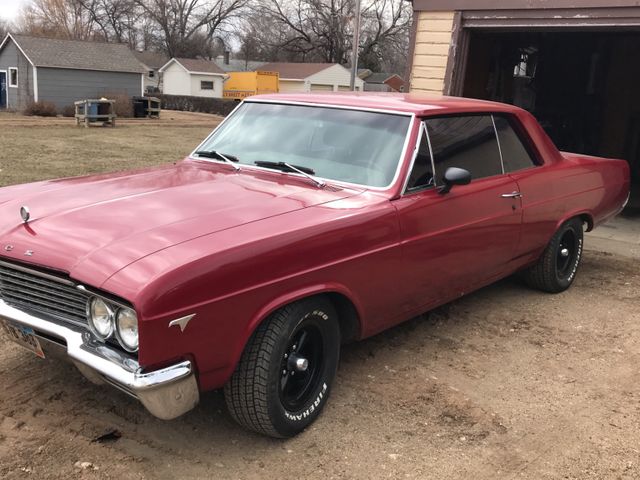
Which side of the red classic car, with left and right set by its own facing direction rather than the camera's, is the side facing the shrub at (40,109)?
right

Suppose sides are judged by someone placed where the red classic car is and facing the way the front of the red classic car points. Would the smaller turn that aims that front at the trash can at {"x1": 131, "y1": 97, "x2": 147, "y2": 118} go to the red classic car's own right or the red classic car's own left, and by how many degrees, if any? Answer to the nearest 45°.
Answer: approximately 135° to the red classic car's own right

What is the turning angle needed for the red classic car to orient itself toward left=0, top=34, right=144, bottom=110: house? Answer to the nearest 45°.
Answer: approximately 90° to its right

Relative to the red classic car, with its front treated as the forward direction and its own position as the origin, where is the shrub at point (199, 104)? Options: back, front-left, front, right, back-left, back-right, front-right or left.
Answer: back-right

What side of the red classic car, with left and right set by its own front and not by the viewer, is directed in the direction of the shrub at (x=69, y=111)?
right

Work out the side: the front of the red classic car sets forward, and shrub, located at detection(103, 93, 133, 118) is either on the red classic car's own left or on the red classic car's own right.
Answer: on the red classic car's own right

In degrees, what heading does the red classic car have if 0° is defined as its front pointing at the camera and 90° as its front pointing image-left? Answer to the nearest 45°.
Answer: approximately 45°
